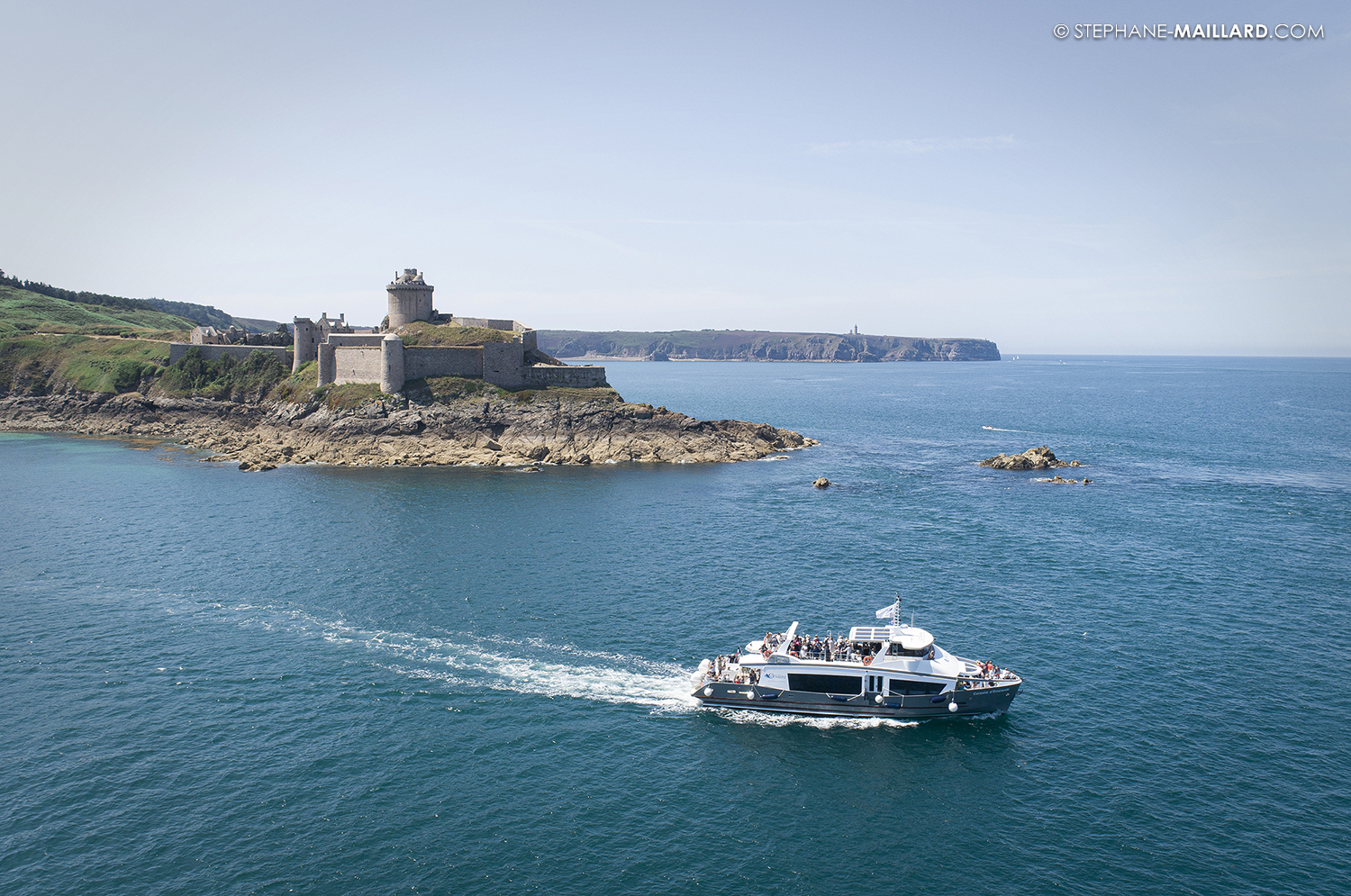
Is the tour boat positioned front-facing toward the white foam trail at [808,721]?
no

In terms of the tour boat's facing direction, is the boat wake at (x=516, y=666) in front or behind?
behind

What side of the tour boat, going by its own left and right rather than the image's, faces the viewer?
right
